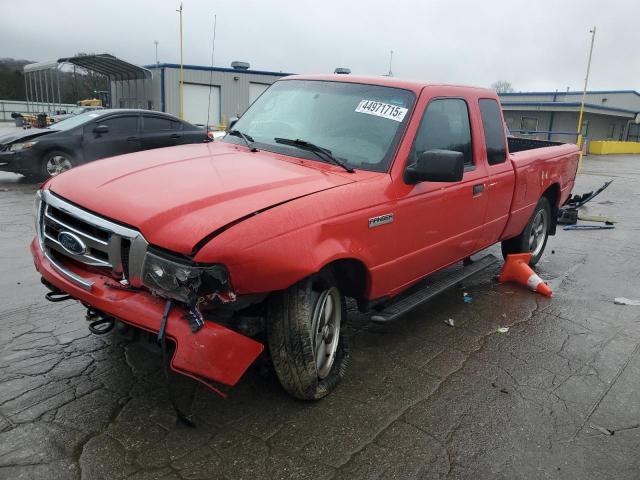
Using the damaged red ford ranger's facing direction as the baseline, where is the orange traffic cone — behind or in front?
behind

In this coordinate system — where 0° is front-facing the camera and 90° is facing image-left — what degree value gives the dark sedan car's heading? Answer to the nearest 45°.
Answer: approximately 45°

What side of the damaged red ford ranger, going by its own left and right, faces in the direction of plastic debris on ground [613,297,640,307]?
back

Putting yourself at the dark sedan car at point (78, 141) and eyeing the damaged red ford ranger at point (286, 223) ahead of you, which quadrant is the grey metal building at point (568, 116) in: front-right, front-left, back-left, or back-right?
back-left

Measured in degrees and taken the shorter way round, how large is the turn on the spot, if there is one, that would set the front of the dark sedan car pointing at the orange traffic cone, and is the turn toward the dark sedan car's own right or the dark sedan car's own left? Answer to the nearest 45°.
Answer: approximately 90° to the dark sedan car's own left

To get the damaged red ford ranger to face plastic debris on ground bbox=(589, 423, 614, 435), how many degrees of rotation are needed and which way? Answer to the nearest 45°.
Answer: approximately 135° to its left

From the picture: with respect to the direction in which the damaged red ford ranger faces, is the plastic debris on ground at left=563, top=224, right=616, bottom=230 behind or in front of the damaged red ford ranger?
behind

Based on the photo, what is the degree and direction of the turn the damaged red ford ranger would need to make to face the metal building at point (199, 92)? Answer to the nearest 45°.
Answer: approximately 135° to its right
